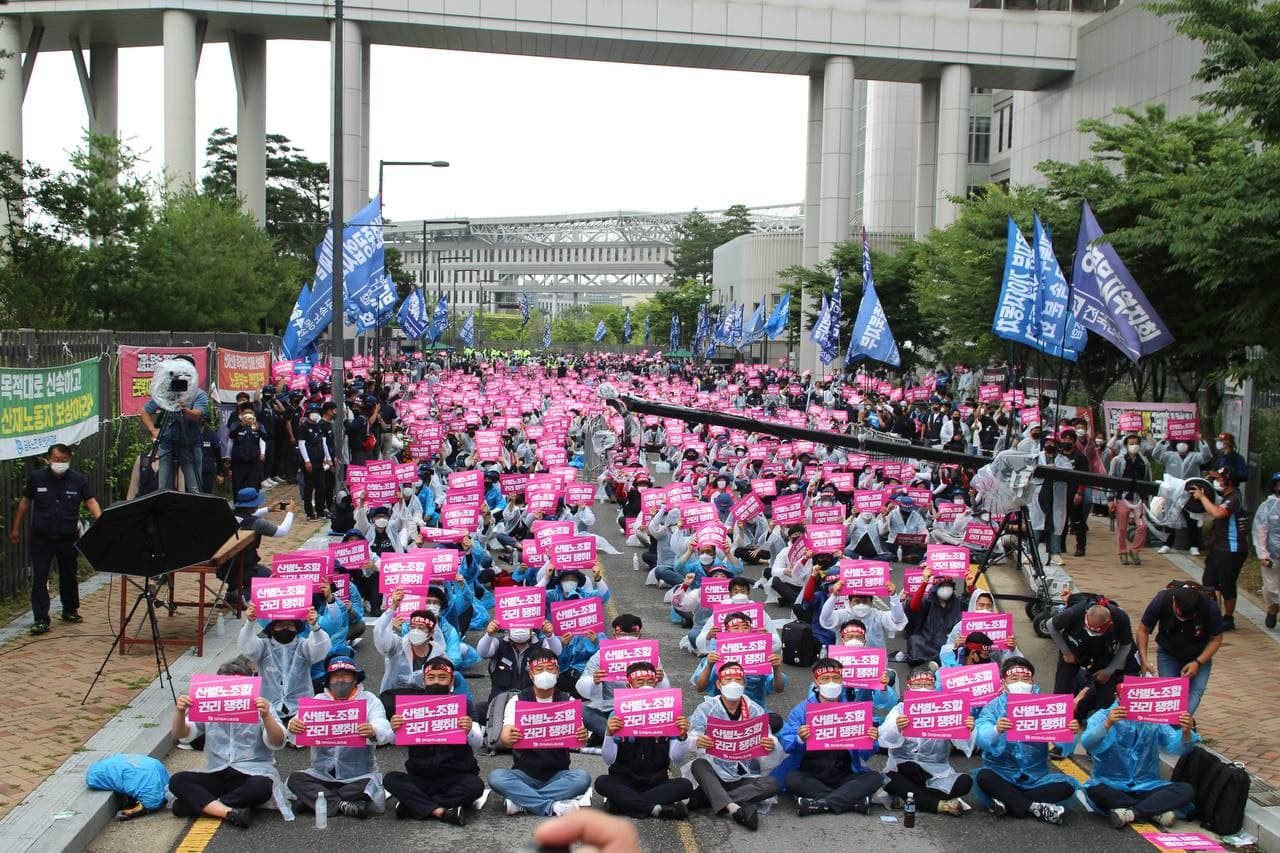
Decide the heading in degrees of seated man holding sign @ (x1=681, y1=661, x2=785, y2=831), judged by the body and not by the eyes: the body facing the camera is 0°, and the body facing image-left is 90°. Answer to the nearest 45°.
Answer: approximately 0°

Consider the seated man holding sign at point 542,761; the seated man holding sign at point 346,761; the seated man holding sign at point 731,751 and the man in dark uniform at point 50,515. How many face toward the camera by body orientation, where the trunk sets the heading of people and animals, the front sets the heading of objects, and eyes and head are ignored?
4

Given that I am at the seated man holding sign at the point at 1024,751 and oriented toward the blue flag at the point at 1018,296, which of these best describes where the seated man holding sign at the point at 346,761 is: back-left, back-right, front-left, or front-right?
back-left

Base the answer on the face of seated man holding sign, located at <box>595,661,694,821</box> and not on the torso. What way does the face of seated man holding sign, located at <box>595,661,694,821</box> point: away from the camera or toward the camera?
toward the camera

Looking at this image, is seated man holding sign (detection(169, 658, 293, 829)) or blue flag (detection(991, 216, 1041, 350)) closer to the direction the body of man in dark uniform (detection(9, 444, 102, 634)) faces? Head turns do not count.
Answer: the seated man holding sign

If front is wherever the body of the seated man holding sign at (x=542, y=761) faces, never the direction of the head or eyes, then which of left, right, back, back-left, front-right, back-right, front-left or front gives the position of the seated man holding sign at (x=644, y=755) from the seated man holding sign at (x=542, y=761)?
left

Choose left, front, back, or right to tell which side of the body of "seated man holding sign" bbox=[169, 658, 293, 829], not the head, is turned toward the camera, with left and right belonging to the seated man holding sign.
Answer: front

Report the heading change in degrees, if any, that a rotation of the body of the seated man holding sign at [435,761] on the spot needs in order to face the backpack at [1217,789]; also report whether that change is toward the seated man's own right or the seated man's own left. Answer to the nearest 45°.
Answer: approximately 90° to the seated man's own left

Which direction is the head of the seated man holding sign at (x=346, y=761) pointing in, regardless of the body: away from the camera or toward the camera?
toward the camera

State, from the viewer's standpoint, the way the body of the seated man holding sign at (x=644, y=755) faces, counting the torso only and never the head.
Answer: toward the camera

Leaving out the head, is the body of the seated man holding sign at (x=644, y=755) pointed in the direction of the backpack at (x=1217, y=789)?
no

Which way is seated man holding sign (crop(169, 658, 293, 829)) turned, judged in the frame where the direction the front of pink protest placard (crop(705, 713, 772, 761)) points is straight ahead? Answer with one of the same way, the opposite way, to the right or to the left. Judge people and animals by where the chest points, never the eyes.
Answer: the same way

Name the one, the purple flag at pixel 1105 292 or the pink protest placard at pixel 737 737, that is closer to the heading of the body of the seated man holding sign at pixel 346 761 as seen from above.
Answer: the pink protest placard

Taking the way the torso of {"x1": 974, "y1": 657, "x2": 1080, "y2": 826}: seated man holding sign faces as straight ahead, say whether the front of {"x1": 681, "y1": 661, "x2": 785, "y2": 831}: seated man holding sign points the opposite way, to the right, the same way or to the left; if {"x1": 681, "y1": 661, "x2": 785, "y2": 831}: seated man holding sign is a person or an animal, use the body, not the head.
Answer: the same way

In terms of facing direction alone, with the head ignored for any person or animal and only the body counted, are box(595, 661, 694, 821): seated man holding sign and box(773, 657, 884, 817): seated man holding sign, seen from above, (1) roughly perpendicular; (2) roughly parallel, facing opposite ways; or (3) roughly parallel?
roughly parallel

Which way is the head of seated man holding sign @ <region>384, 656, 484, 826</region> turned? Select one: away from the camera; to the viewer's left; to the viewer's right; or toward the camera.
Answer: toward the camera

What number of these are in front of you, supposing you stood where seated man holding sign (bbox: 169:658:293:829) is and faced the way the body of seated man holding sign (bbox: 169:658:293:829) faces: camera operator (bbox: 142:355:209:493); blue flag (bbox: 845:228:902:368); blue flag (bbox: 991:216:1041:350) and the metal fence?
0

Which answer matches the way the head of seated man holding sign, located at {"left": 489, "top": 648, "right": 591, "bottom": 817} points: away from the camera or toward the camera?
toward the camera

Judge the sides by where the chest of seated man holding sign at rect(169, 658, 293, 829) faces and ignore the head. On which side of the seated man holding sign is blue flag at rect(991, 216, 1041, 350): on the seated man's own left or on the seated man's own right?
on the seated man's own left

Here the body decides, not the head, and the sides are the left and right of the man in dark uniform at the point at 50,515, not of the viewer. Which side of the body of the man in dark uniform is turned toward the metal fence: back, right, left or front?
back

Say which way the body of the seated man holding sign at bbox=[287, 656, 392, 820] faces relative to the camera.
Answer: toward the camera

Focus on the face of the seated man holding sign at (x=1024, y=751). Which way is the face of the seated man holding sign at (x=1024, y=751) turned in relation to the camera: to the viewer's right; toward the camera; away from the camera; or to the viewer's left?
toward the camera

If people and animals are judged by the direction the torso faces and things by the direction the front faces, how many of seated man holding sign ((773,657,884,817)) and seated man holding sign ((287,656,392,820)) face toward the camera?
2
